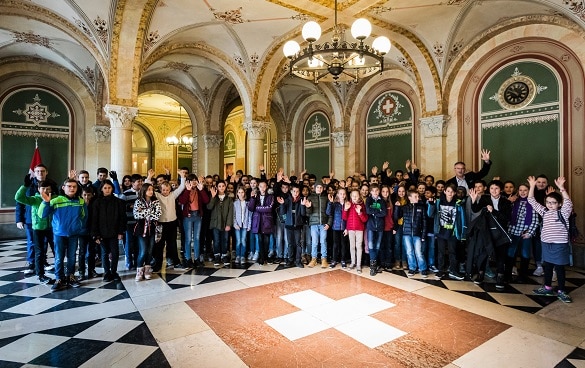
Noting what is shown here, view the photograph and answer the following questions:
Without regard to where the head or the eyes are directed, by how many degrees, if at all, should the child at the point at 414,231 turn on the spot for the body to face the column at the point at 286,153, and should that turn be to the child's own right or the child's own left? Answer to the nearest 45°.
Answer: approximately 135° to the child's own right

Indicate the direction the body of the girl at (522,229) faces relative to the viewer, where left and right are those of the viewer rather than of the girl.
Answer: facing the viewer

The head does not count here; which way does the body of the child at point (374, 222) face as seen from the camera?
toward the camera

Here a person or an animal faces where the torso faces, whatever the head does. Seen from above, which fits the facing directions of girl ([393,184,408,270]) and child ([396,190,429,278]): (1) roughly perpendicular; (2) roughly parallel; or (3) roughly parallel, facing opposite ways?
roughly parallel

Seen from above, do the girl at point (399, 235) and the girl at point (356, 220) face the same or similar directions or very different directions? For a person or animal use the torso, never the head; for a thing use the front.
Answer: same or similar directions

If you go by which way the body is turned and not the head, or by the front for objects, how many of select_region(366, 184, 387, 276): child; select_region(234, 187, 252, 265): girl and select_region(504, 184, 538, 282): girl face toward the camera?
3

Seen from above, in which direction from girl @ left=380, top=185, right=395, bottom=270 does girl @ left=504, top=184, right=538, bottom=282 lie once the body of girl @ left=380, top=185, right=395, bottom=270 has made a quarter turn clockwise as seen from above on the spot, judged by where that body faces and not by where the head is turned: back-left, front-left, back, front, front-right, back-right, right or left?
back

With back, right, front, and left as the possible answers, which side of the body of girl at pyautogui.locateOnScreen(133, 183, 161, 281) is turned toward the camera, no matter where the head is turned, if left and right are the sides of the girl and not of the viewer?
front

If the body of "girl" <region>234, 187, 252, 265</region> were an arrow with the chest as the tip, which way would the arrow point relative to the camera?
toward the camera

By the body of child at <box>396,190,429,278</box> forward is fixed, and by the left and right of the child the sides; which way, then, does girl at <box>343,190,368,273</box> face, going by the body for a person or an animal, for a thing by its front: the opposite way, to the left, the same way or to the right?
the same way

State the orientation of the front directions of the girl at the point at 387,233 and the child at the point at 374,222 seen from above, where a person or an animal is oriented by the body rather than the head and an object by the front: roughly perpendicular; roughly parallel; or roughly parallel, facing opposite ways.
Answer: roughly parallel

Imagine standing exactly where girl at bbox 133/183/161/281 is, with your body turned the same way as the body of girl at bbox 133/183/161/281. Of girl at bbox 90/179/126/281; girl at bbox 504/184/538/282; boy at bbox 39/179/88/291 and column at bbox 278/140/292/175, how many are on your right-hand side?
2

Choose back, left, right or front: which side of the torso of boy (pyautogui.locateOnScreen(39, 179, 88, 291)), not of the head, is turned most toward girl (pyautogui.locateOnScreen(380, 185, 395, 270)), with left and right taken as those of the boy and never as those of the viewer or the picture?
left

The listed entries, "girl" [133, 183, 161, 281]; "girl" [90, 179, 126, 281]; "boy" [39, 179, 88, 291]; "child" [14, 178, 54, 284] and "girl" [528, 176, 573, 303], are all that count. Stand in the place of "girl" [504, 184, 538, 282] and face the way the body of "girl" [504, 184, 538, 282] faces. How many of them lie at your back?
0
